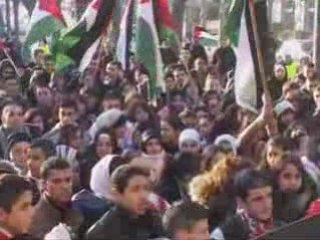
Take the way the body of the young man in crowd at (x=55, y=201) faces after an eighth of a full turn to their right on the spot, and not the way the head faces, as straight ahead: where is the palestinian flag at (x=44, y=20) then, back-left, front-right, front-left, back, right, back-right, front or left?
back

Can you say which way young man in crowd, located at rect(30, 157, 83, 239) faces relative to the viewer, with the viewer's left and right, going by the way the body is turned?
facing the viewer and to the right of the viewer

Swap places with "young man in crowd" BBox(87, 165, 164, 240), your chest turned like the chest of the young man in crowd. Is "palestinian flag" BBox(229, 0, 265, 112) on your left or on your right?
on your left

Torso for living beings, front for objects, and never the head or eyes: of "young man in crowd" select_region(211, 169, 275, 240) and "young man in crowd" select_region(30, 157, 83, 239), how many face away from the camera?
0

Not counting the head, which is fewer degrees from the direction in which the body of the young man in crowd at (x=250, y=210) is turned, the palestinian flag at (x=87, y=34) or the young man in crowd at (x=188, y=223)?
the young man in crowd

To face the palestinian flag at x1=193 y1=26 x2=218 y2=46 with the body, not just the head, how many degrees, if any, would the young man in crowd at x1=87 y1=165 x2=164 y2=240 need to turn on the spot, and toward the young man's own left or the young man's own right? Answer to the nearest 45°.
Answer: approximately 135° to the young man's own left

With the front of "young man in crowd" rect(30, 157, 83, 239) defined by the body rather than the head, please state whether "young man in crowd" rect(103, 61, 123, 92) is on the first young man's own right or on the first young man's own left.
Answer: on the first young man's own left

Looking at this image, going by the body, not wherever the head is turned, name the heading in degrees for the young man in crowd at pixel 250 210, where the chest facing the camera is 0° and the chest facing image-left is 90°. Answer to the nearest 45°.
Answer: approximately 315°

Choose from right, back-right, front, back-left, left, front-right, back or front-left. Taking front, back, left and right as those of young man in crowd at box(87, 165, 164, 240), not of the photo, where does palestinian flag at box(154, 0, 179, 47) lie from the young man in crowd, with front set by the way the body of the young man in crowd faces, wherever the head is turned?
back-left
